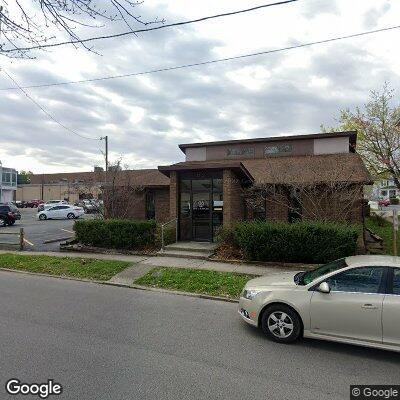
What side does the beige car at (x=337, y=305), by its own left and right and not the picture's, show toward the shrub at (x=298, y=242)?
right

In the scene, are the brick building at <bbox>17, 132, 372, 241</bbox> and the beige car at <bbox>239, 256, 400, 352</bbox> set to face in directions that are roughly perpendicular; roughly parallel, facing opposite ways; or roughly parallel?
roughly perpendicular

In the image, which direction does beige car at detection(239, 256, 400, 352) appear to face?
to the viewer's left

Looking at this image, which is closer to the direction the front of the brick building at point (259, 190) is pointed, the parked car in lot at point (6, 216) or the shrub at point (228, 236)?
the shrub

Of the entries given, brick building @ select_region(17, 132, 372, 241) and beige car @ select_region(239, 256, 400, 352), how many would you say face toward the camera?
1

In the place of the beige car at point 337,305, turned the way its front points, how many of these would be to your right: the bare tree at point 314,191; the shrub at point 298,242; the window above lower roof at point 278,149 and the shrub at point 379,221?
4

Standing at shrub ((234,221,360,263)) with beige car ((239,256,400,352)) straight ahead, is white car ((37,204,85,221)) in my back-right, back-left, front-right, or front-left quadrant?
back-right

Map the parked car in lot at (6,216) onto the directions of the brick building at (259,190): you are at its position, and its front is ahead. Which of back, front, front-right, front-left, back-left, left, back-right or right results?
back-right

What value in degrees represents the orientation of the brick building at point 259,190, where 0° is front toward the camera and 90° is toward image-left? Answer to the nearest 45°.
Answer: approximately 0°

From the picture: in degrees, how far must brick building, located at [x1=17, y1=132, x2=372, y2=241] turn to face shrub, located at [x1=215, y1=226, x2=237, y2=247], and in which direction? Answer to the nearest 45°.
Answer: approximately 45° to its right

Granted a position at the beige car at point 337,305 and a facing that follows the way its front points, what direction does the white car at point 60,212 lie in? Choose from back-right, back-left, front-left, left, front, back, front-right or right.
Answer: front-right
